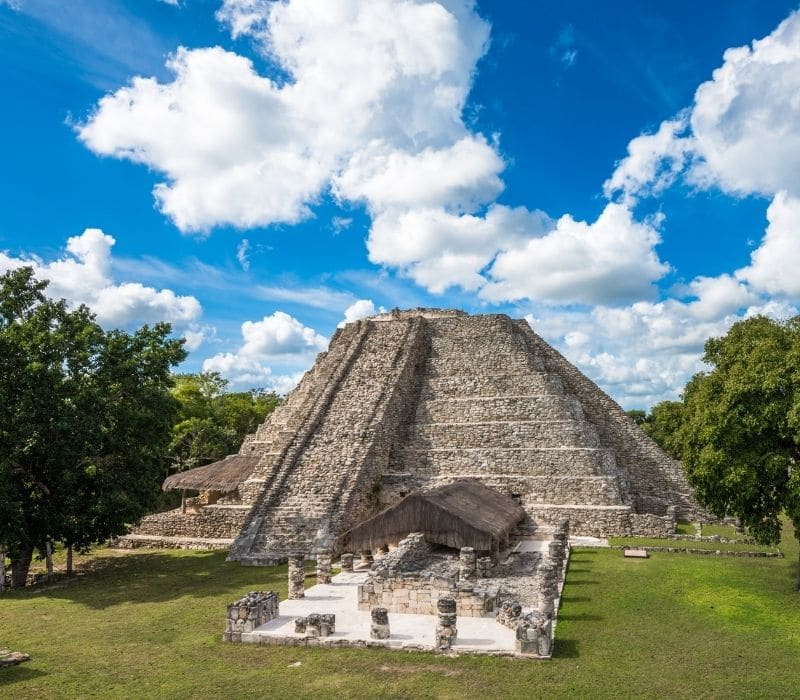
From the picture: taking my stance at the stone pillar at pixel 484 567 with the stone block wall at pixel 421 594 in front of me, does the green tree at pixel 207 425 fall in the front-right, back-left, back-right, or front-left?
back-right

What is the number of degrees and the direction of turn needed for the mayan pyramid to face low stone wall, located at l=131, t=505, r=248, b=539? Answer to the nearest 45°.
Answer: approximately 45° to its right

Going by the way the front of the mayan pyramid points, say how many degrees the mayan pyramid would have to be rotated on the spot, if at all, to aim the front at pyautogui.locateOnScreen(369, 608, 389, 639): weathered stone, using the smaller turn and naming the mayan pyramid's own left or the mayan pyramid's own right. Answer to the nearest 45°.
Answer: approximately 45° to the mayan pyramid's own left

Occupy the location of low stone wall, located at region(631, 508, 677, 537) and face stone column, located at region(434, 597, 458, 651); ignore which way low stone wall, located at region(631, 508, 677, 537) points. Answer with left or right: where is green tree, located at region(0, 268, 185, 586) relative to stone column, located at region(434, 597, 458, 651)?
right

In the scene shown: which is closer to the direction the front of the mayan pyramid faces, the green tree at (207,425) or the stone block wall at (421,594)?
the stone block wall

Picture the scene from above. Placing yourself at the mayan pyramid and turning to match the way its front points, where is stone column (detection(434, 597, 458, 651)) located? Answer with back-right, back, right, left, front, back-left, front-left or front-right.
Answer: front-left

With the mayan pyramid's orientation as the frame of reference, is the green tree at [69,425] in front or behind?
in front

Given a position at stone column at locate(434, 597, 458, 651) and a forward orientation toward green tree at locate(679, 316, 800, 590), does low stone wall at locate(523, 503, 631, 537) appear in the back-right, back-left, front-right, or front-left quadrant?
front-left

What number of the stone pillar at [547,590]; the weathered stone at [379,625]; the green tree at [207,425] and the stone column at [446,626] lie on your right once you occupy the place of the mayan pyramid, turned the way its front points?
1

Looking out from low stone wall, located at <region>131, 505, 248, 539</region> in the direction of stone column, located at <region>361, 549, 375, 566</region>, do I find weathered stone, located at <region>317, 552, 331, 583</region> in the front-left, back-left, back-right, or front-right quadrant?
front-right

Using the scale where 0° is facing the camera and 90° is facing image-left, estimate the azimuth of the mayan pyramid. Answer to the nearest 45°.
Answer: approximately 45°

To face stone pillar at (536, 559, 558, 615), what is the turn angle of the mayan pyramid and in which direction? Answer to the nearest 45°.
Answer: approximately 45° to its left

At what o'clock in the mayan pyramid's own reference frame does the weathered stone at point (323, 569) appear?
The weathered stone is roughly at 11 o'clock from the mayan pyramid.

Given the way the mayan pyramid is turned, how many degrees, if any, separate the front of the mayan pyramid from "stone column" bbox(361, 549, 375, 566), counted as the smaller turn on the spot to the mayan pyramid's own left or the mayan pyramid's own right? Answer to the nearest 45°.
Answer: approximately 45° to the mayan pyramid's own left

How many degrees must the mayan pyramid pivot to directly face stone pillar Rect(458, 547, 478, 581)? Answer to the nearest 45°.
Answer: approximately 45° to its left

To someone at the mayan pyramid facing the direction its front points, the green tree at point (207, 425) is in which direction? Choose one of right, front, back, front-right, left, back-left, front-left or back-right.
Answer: right

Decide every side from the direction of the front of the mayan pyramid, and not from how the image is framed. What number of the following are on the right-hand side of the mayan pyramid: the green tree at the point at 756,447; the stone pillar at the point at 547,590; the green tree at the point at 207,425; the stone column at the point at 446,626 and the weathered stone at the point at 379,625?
1
